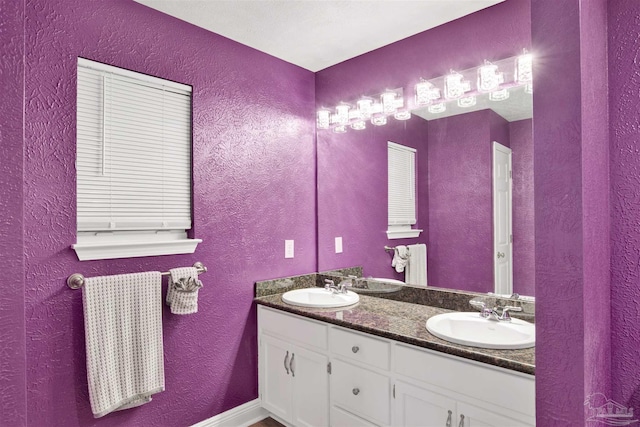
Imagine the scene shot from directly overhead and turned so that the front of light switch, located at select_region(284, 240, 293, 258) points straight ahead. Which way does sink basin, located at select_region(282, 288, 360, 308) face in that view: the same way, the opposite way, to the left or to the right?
to the right

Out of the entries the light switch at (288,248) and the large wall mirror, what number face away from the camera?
0

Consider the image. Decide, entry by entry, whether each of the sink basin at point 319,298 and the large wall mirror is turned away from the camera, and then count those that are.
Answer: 0

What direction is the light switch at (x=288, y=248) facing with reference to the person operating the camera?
facing the viewer and to the right of the viewer

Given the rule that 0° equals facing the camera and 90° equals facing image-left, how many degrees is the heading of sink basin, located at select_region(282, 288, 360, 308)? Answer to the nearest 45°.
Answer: approximately 45°

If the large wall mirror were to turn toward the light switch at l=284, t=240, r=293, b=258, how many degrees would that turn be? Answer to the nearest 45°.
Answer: approximately 45° to its right

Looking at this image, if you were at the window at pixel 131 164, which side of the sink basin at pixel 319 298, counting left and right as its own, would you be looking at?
front

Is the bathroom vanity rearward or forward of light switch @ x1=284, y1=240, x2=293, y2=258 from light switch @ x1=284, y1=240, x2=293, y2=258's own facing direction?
forward

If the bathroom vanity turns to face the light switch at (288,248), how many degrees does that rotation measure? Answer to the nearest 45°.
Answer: approximately 90° to its right

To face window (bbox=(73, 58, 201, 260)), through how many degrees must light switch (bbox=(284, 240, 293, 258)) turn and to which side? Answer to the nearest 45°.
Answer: approximately 90° to its right
